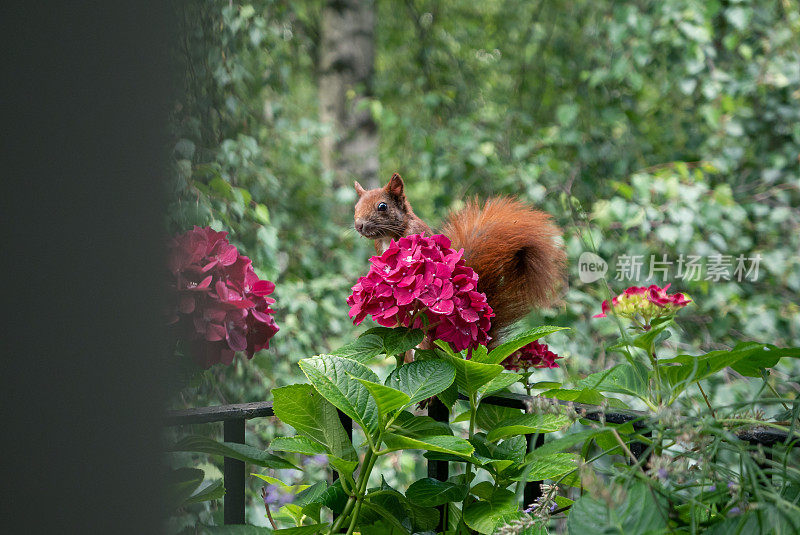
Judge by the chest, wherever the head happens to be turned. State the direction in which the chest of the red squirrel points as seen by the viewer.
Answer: to the viewer's left
